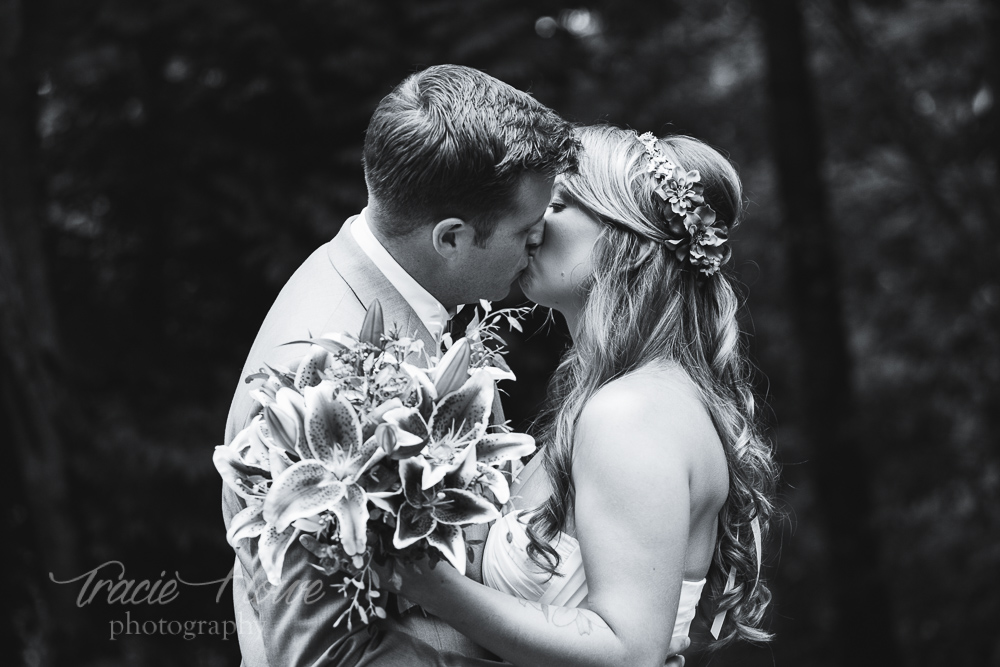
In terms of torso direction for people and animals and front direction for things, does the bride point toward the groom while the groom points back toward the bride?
yes

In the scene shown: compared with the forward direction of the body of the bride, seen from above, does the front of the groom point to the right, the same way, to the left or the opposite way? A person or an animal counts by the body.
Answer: the opposite way

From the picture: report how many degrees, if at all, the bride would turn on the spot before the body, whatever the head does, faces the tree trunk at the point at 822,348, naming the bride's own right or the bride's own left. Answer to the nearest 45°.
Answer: approximately 90° to the bride's own right

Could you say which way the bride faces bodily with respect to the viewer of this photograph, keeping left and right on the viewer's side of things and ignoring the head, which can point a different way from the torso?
facing to the left of the viewer

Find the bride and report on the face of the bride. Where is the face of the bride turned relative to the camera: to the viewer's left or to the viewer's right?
to the viewer's left

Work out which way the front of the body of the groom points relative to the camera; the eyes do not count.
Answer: to the viewer's right

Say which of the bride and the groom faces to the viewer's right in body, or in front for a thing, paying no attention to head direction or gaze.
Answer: the groom

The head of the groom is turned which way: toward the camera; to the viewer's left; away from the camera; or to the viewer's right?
to the viewer's right

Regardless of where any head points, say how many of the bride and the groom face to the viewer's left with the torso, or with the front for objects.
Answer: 1

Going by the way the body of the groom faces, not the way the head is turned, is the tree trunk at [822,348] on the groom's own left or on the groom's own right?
on the groom's own left

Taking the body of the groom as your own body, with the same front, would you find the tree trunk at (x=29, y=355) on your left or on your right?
on your left
